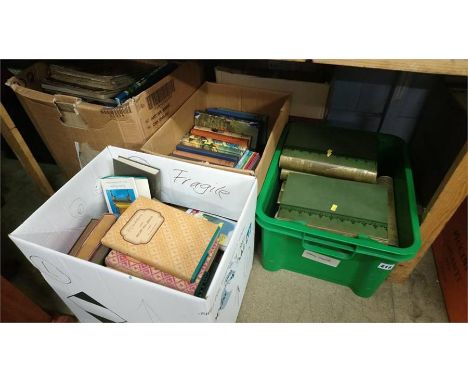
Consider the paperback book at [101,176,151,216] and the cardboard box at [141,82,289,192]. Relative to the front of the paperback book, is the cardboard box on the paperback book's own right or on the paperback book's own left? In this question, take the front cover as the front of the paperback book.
on the paperback book's own left

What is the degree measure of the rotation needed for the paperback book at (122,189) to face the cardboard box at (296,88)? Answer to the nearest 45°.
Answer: approximately 90° to its left

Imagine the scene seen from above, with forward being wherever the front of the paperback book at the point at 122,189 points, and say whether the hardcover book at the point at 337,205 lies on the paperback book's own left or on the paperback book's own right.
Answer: on the paperback book's own left

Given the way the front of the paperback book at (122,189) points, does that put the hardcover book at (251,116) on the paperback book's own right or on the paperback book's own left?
on the paperback book's own left

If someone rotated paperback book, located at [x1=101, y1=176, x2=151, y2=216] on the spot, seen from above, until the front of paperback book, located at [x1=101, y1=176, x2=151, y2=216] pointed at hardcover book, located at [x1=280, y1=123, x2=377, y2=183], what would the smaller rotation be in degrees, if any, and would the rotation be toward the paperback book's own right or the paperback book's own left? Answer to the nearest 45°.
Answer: approximately 90° to the paperback book's own left

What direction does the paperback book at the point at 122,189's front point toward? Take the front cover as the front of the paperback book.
toward the camera

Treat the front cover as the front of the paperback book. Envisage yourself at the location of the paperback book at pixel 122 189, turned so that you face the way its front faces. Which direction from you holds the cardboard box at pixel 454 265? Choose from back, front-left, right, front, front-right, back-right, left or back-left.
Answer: front-left
